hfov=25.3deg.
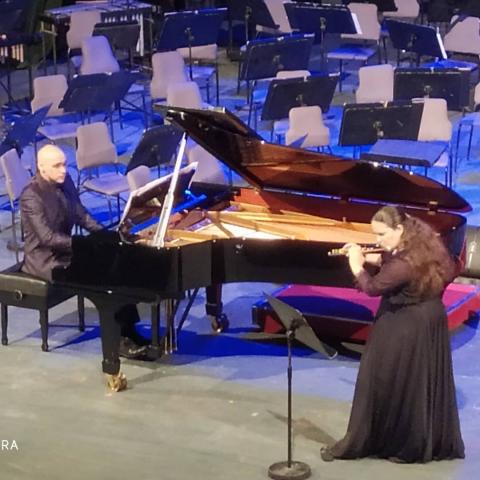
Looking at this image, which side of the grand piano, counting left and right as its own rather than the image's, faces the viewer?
left

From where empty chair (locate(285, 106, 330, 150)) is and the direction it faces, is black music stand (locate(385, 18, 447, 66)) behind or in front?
behind

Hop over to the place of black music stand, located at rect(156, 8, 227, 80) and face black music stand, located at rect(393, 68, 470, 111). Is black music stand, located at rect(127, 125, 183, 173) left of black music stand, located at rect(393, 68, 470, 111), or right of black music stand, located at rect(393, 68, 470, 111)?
right

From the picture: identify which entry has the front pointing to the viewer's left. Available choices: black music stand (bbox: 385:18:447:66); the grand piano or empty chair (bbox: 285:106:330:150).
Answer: the grand piano

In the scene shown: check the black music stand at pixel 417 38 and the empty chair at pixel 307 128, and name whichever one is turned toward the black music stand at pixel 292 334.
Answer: the empty chair

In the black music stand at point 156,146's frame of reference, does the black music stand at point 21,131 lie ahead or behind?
ahead

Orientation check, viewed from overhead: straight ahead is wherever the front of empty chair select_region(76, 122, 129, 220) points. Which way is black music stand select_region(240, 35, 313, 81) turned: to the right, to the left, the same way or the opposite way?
the opposite way

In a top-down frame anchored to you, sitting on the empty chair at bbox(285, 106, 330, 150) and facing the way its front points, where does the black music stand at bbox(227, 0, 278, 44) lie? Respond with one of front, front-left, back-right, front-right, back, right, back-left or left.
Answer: back

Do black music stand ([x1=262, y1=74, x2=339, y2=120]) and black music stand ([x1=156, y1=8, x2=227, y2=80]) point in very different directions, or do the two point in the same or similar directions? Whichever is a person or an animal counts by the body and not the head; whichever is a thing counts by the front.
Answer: same or similar directions

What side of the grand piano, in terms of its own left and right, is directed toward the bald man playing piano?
front

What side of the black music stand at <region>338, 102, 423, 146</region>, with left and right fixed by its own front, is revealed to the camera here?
back

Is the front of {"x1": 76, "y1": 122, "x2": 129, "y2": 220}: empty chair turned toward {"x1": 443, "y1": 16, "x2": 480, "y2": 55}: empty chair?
no

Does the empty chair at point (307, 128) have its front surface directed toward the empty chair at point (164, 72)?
no

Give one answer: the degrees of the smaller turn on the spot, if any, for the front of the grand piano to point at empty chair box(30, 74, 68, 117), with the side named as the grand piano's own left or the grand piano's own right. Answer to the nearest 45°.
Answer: approximately 45° to the grand piano's own right

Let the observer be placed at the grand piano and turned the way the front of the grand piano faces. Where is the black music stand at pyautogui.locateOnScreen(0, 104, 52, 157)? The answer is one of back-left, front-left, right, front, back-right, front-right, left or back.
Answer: front-right

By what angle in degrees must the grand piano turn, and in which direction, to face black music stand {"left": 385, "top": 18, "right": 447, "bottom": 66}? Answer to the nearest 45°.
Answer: approximately 90° to its right

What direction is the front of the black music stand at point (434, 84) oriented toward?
away from the camera

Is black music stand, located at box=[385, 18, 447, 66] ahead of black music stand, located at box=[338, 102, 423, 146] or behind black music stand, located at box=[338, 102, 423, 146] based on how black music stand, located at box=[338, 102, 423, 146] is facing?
ahead

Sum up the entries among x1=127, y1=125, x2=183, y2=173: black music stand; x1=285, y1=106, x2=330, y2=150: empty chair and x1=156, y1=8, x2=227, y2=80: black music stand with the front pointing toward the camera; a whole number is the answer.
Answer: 1

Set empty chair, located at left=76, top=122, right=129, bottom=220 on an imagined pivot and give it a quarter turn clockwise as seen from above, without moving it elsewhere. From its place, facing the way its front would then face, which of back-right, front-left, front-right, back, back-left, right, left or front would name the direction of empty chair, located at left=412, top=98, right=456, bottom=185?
back-left

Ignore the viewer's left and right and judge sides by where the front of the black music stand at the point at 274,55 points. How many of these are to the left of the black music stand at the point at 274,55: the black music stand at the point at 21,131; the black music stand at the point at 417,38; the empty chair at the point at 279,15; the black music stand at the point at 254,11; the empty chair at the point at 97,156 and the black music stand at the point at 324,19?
2

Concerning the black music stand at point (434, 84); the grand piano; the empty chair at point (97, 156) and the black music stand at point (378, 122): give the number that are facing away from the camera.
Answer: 2
